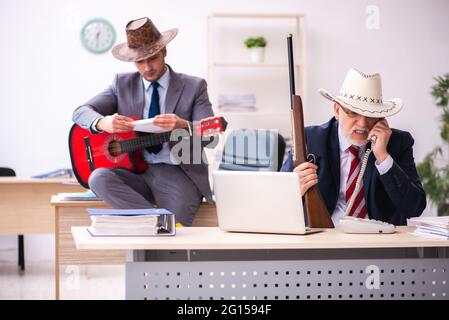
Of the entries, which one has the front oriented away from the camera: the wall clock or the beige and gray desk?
the beige and gray desk

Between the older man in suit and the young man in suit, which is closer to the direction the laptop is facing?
the older man in suit

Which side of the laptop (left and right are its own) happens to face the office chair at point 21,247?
left

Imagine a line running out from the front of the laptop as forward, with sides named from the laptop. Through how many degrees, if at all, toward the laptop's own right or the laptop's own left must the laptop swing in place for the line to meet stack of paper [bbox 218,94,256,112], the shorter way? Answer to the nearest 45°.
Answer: approximately 45° to the laptop's own left

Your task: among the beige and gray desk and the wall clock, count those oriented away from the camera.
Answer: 1

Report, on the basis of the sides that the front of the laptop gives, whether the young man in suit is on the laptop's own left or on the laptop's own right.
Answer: on the laptop's own left

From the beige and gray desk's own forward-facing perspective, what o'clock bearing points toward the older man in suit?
The older man in suit is roughly at 1 o'clock from the beige and gray desk.

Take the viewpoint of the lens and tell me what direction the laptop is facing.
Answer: facing away from the viewer and to the right of the viewer

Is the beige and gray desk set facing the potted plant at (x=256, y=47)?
yes

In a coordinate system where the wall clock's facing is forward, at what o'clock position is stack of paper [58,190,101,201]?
The stack of paper is roughly at 12 o'clock from the wall clock.

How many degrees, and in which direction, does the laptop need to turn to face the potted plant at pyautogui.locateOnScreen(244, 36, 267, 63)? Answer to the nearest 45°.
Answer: approximately 45° to its left

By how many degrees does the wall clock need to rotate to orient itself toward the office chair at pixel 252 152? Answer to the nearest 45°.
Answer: approximately 45° to its left

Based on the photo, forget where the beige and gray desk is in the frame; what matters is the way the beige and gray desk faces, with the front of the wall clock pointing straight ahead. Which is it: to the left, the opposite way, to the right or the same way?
the opposite way

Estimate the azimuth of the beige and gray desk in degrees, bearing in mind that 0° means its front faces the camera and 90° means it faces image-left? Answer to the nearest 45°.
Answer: approximately 180°

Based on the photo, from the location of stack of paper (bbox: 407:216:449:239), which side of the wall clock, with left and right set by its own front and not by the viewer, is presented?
front

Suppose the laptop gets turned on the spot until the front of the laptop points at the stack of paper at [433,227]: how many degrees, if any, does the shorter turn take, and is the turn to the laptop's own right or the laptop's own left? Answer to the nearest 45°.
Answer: approximately 45° to the laptop's own right
